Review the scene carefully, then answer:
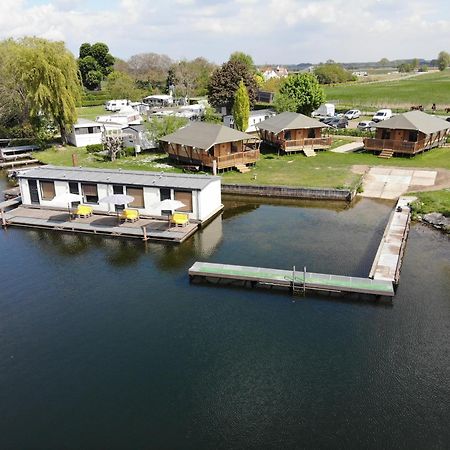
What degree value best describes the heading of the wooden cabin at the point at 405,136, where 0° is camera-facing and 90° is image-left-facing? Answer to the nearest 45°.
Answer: approximately 45°

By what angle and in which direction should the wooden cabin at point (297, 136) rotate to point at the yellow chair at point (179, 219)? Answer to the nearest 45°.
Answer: approximately 45° to its right

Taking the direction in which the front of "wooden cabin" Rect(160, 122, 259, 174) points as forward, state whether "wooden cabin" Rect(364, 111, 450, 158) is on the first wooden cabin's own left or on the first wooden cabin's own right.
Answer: on the first wooden cabin's own left

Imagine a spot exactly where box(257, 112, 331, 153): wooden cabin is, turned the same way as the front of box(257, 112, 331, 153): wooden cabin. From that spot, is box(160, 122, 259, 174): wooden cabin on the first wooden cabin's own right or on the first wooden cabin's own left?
on the first wooden cabin's own right

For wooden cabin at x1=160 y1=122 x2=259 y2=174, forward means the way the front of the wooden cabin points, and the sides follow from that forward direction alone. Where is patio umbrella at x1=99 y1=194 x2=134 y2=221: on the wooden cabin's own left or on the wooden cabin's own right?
on the wooden cabin's own right

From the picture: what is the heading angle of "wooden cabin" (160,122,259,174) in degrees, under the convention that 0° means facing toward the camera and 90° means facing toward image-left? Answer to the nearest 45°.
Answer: approximately 315°

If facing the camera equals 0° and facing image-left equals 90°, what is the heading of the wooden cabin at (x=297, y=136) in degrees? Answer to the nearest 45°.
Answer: approximately 315°

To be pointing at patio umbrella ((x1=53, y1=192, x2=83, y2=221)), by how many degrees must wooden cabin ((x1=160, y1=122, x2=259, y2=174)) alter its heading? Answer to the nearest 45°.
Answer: approximately 90° to its right
